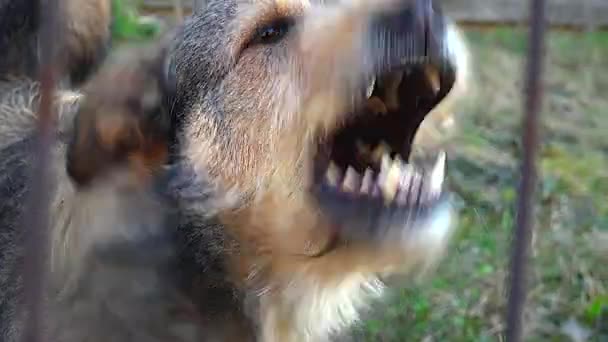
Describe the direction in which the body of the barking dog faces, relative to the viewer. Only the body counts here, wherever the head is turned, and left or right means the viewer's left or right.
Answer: facing the viewer and to the right of the viewer

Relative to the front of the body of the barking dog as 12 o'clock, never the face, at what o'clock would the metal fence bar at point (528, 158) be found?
The metal fence bar is roughly at 1 o'clock from the barking dog.

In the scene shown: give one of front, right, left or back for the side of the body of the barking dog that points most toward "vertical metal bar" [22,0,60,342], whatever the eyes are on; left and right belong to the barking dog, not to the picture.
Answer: right

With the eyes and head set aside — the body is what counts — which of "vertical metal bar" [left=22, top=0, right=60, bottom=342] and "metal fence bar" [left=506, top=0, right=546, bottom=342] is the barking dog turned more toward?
the metal fence bar
